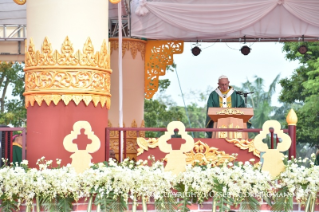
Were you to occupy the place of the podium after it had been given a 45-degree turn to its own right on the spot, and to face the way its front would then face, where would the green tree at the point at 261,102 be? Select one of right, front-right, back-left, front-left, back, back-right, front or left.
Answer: back-right

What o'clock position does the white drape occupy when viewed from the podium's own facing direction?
The white drape is roughly at 6 o'clock from the podium.

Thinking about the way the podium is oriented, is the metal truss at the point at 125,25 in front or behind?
behind

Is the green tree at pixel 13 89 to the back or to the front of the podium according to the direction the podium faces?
to the back

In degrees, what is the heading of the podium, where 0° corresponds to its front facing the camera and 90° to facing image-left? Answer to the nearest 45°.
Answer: approximately 0°

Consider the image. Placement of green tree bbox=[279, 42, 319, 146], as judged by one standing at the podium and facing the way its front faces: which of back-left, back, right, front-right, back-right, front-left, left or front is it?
back
